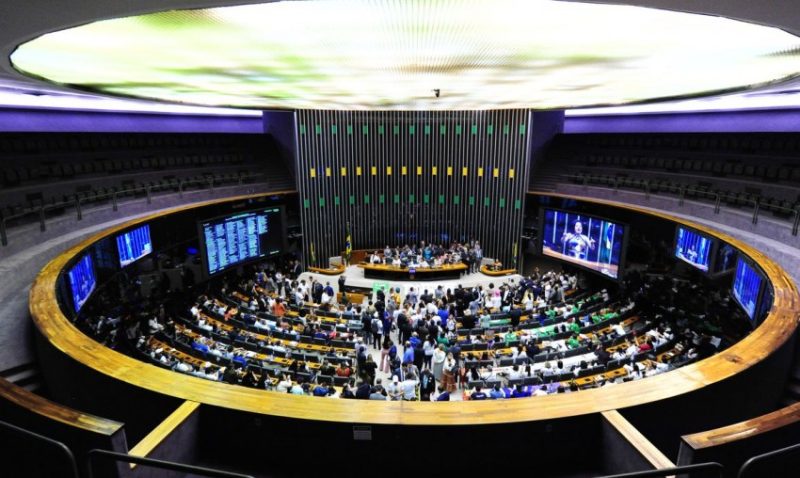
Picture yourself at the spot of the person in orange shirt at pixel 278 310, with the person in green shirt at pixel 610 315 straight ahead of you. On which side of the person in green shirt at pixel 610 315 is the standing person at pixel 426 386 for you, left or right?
right

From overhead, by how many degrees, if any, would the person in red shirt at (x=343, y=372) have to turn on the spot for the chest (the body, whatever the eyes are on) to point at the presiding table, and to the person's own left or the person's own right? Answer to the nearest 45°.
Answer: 0° — they already face it

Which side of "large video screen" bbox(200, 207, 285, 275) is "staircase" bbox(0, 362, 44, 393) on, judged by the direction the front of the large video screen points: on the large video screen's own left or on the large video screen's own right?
on the large video screen's own right

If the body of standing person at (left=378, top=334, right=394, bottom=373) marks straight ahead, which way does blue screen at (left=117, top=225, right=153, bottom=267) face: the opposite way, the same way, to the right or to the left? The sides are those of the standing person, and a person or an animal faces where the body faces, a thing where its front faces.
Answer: to the right

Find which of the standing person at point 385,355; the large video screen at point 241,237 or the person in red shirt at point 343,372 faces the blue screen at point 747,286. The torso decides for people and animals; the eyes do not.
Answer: the large video screen

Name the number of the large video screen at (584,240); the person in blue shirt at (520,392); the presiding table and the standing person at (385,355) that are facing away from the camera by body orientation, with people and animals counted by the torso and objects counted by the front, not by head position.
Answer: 2

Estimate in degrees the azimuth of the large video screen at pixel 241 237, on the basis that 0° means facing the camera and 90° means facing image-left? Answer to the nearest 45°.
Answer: approximately 315°

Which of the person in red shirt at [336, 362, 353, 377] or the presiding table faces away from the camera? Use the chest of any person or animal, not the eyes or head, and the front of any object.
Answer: the person in red shirt

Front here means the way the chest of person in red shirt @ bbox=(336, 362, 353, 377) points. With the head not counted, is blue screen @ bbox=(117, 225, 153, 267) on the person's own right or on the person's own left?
on the person's own left

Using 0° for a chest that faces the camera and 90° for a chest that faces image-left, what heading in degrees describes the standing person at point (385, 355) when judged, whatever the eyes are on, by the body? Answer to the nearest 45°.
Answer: approximately 180°

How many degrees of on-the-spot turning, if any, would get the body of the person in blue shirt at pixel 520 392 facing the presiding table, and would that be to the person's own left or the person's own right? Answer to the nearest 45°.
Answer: approximately 45° to the person's own left

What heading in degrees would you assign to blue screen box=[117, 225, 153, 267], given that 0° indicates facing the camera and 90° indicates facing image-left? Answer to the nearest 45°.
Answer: approximately 315°

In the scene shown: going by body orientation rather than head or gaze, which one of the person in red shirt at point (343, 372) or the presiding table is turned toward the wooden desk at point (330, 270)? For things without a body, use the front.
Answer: the person in red shirt

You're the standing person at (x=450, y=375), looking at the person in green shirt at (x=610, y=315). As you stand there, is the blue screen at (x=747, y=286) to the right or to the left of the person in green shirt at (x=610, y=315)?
right
